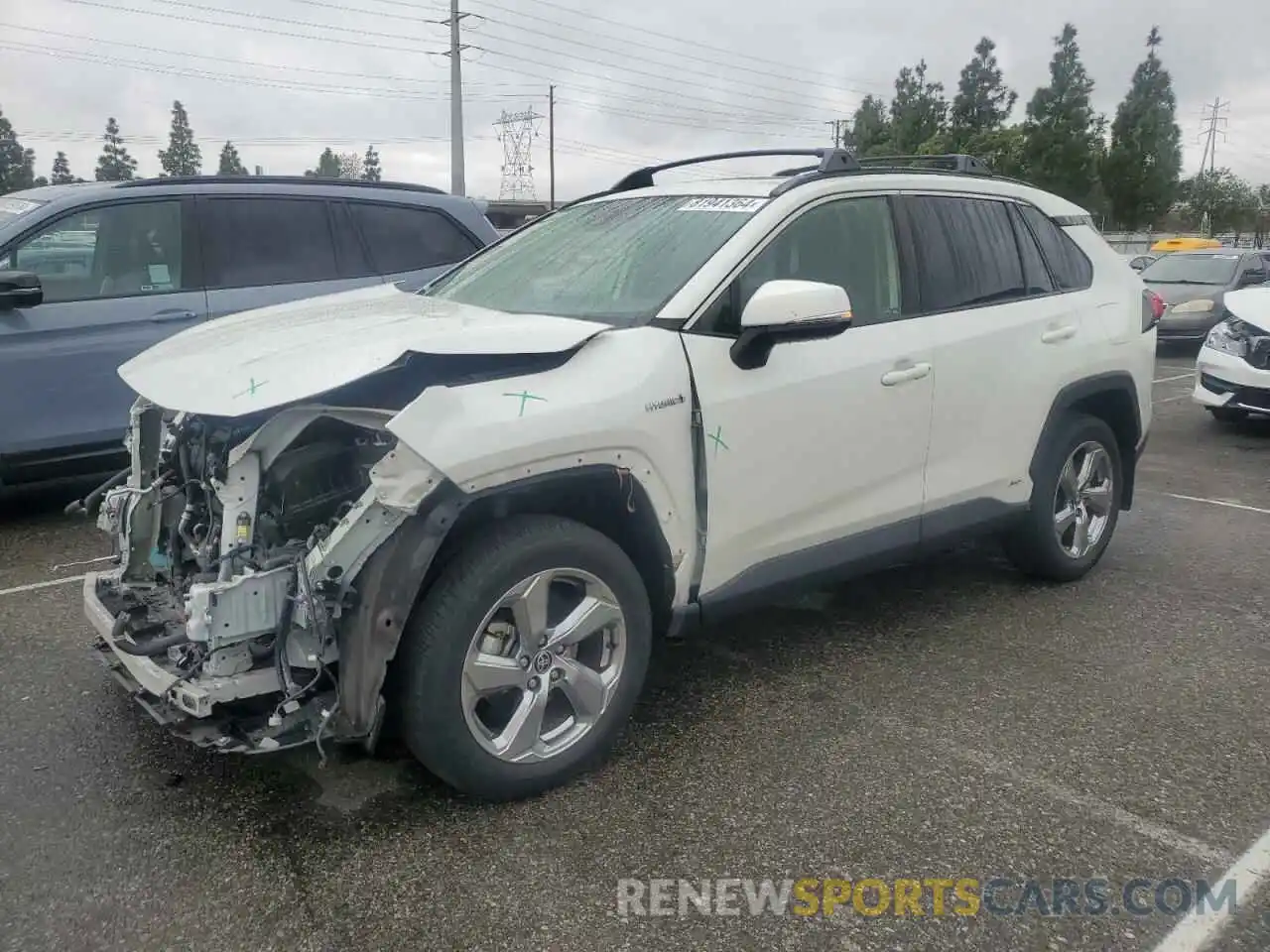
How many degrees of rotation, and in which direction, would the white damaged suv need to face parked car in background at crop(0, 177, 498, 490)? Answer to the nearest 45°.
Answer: approximately 90° to its right

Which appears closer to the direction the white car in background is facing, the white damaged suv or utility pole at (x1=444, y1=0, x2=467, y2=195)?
the white damaged suv

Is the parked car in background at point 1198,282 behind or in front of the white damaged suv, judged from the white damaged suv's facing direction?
behind

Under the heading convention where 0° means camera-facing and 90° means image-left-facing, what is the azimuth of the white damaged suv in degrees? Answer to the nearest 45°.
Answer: approximately 45°

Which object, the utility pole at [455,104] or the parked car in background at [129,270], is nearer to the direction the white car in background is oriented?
the parked car in background

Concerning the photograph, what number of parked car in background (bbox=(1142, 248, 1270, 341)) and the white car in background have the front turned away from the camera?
0

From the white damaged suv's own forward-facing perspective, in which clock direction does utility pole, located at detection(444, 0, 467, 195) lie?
The utility pole is roughly at 4 o'clock from the white damaged suv.

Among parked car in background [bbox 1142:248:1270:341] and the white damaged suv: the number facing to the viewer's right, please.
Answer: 0

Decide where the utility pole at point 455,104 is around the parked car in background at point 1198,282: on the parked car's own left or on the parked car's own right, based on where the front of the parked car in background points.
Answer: on the parked car's own right

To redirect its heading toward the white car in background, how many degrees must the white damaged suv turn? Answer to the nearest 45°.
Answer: approximately 180°

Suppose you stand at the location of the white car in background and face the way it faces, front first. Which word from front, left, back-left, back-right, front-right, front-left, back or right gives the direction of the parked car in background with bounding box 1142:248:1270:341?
back-right

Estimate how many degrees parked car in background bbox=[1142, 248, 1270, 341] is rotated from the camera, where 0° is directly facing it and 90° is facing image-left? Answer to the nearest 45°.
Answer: approximately 45°

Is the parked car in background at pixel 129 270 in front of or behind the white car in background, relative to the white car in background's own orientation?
in front

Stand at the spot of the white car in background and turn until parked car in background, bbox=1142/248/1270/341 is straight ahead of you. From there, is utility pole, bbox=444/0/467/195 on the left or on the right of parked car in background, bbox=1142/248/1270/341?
left
